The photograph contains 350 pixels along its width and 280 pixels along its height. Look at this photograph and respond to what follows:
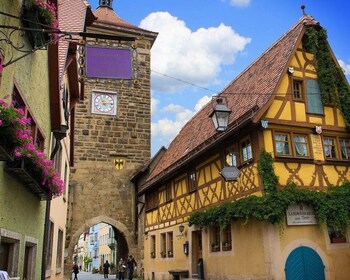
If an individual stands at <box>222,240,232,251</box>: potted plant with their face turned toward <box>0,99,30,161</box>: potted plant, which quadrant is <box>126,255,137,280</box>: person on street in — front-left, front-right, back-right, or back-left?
back-right

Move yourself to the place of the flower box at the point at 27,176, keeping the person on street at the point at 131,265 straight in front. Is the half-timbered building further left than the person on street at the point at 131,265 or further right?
right

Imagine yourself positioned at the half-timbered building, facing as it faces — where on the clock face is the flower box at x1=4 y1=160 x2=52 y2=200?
The flower box is roughly at 1 o'clock from the half-timbered building.

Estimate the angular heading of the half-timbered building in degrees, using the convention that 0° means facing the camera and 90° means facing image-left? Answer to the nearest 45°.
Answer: approximately 0°

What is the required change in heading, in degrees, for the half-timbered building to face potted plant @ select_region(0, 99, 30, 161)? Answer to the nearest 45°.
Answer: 0° — it already faces it

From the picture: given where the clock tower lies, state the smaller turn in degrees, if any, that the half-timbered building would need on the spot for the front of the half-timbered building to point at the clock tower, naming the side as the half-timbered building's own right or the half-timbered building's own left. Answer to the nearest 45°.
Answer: approximately 135° to the half-timbered building's own right
